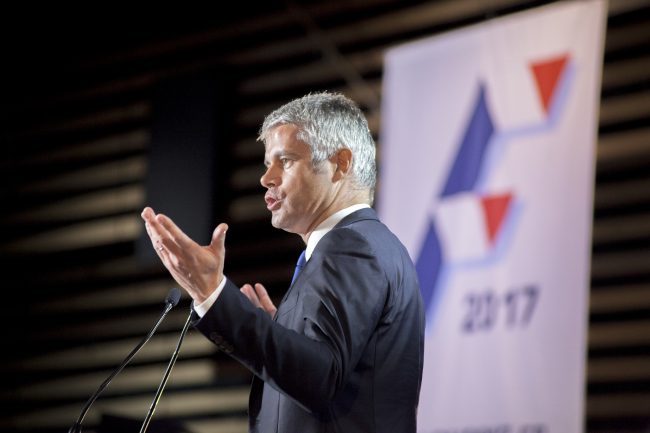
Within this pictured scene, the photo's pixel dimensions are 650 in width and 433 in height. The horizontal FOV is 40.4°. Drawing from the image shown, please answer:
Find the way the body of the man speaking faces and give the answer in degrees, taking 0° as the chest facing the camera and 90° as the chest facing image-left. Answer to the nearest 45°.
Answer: approximately 90°

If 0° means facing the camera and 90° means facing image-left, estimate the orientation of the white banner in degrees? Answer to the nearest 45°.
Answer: approximately 45°

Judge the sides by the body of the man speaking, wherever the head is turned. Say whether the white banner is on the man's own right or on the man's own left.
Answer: on the man's own right

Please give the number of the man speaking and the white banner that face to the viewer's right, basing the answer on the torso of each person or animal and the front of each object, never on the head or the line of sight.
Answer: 0

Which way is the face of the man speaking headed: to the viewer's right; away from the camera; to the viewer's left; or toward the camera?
to the viewer's left
